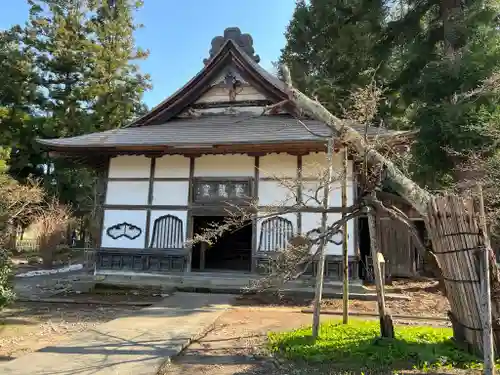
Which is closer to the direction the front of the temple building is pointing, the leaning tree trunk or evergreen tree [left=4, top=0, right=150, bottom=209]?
the leaning tree trunk

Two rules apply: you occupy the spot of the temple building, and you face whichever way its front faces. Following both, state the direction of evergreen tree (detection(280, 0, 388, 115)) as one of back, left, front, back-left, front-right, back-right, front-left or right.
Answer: back-left

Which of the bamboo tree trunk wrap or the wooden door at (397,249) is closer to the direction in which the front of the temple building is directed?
the bamboo tree trunk wrap

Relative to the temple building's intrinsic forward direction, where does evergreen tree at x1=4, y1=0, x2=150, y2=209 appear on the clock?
The evergreen tree is roughly at 5 o'clock from the temple building.

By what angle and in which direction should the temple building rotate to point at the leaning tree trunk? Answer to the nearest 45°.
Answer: approximately 45° to its left

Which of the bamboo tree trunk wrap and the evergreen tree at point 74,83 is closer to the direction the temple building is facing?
the bamboo tree trunk wrap

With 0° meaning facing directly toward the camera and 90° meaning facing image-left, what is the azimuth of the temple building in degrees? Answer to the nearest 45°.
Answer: approximately 0°

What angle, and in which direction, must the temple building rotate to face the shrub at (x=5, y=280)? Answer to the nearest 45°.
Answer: approximately 45° to its right

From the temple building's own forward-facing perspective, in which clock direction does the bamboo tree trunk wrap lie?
The bamboo tree trunk wrap is roughly at 11 o'clock from the temple building.
